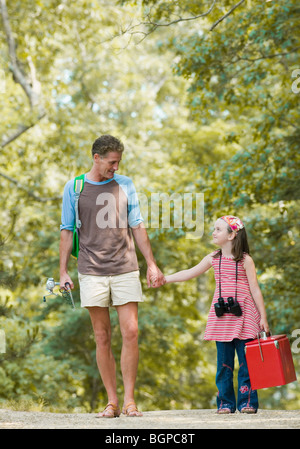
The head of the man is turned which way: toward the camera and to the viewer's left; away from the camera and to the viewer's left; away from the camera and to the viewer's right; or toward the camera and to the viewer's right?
toward the camera and to the viewer's right

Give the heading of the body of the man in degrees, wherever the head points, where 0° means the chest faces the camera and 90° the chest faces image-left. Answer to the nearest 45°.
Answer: approximately 0°

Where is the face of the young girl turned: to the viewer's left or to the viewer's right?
to the viewer's left

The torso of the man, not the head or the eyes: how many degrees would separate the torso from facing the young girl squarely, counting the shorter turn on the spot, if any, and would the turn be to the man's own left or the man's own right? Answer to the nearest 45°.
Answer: approximately 90° to the man's own left
